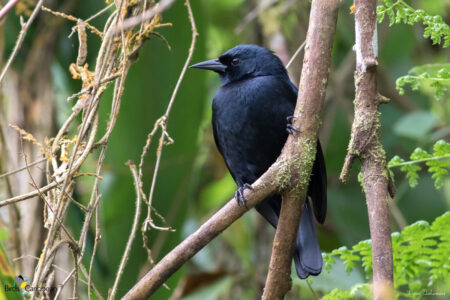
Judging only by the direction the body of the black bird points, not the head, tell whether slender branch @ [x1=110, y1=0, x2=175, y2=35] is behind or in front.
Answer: in front

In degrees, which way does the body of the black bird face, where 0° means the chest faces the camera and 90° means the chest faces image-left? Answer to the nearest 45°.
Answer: approximately 45°
